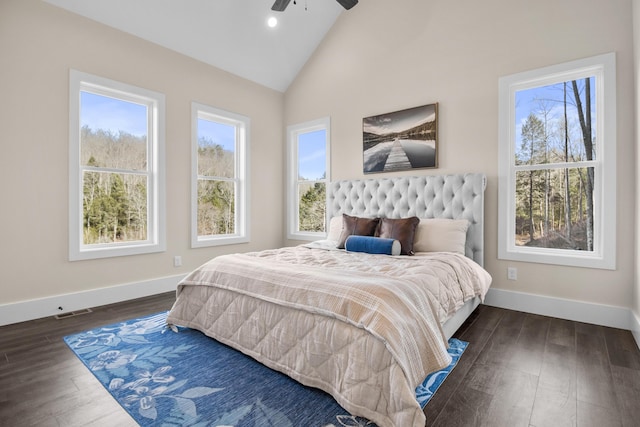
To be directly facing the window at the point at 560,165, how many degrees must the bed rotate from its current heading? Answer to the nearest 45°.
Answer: approximately 180°

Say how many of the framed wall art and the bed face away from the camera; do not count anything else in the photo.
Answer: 0

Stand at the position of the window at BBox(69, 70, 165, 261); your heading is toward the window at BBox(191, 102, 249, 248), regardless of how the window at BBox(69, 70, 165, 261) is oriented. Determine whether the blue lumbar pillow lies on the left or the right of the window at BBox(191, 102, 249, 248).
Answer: right

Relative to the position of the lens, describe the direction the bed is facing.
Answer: facing the viewer and to the left of the viewer

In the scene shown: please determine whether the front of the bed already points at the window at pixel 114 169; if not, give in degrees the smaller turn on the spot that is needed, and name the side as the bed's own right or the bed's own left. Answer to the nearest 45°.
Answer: approximately 90° to the bed's own right

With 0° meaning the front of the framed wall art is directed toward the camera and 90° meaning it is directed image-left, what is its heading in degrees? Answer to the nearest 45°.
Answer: approximately 45°
